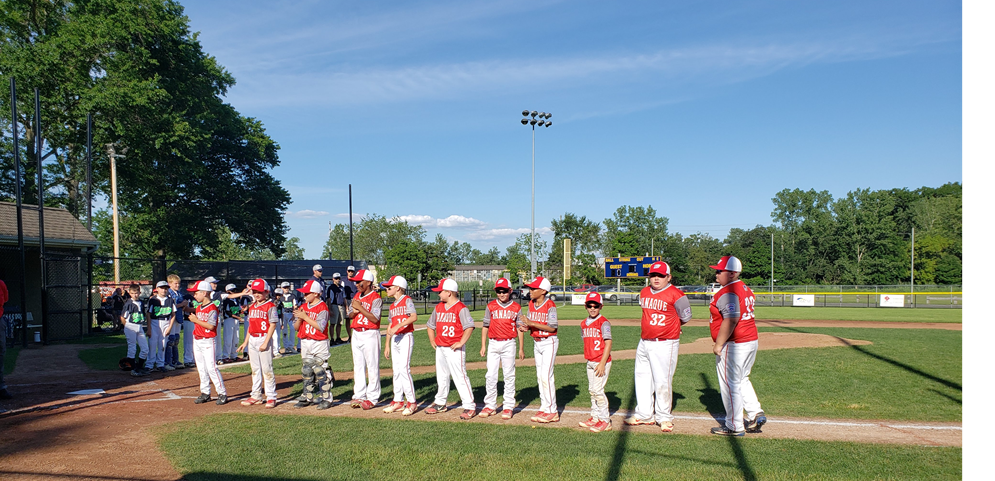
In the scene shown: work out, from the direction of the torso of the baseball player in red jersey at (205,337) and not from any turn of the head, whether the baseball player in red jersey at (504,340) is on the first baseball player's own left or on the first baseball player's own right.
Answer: on the first baseball player's own left

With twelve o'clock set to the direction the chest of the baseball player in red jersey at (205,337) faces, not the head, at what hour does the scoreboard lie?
The scoreboard is roughly at 6 o'clock from the baseball player in red jersey.

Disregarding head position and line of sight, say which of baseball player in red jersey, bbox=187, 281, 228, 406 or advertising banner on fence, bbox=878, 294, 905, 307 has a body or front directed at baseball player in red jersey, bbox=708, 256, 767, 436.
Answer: the advertising banner on fence

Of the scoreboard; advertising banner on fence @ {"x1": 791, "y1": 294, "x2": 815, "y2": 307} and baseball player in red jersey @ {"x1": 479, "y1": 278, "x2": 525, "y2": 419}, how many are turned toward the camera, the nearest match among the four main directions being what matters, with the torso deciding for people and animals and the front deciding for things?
3

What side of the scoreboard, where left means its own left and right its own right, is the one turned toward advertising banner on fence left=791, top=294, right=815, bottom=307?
left

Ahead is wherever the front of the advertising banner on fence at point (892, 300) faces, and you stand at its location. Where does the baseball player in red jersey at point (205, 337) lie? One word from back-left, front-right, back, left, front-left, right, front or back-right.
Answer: front

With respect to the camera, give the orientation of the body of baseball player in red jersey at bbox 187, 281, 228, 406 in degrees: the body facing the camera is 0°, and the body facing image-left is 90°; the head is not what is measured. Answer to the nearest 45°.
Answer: approximately 45°

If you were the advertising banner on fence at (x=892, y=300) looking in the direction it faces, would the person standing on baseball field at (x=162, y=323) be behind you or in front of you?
in front

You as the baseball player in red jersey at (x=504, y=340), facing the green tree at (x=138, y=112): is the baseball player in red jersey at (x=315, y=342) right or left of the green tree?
left

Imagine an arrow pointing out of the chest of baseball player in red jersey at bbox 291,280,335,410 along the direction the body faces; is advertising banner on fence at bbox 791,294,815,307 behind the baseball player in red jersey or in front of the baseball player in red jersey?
behind

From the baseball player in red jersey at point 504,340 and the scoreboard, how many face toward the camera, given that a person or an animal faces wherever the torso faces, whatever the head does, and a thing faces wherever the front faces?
2

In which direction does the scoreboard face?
toward the camera

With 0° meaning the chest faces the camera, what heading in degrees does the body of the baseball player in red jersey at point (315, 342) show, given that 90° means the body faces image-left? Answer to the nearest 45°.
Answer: approximately 45°

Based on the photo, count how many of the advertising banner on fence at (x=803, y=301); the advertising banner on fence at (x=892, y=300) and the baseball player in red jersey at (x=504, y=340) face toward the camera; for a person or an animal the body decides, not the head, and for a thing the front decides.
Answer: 3

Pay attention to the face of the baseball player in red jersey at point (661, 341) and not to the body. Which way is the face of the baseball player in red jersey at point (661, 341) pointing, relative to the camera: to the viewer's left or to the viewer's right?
to the viewer's left

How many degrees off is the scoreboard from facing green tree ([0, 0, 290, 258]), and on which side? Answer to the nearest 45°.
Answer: approximately 45° to its right

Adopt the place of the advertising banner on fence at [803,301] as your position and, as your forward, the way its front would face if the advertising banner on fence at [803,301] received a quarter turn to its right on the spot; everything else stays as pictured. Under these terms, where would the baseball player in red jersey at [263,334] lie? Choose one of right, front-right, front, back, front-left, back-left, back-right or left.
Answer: left
